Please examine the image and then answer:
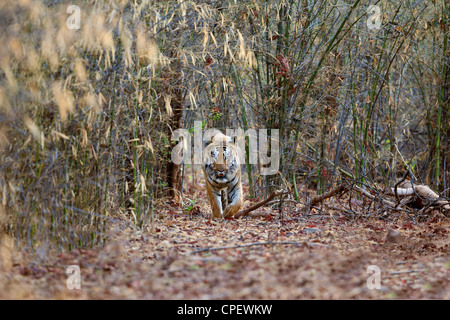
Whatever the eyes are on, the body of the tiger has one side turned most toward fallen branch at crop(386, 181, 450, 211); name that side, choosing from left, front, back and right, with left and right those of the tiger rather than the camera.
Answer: left

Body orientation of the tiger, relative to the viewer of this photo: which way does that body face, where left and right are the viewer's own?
facing the viewer
